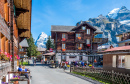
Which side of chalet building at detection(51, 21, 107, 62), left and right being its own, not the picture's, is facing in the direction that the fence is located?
front

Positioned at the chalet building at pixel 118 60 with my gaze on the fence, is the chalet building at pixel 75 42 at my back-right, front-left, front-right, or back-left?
back-right

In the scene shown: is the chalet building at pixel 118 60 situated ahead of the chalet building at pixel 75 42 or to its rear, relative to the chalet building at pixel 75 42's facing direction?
ahead

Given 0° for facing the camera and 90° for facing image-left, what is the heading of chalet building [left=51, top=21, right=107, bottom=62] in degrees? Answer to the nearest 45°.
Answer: approximately 0°

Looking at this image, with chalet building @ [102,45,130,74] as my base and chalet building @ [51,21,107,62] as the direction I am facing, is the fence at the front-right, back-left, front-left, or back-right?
back-left
